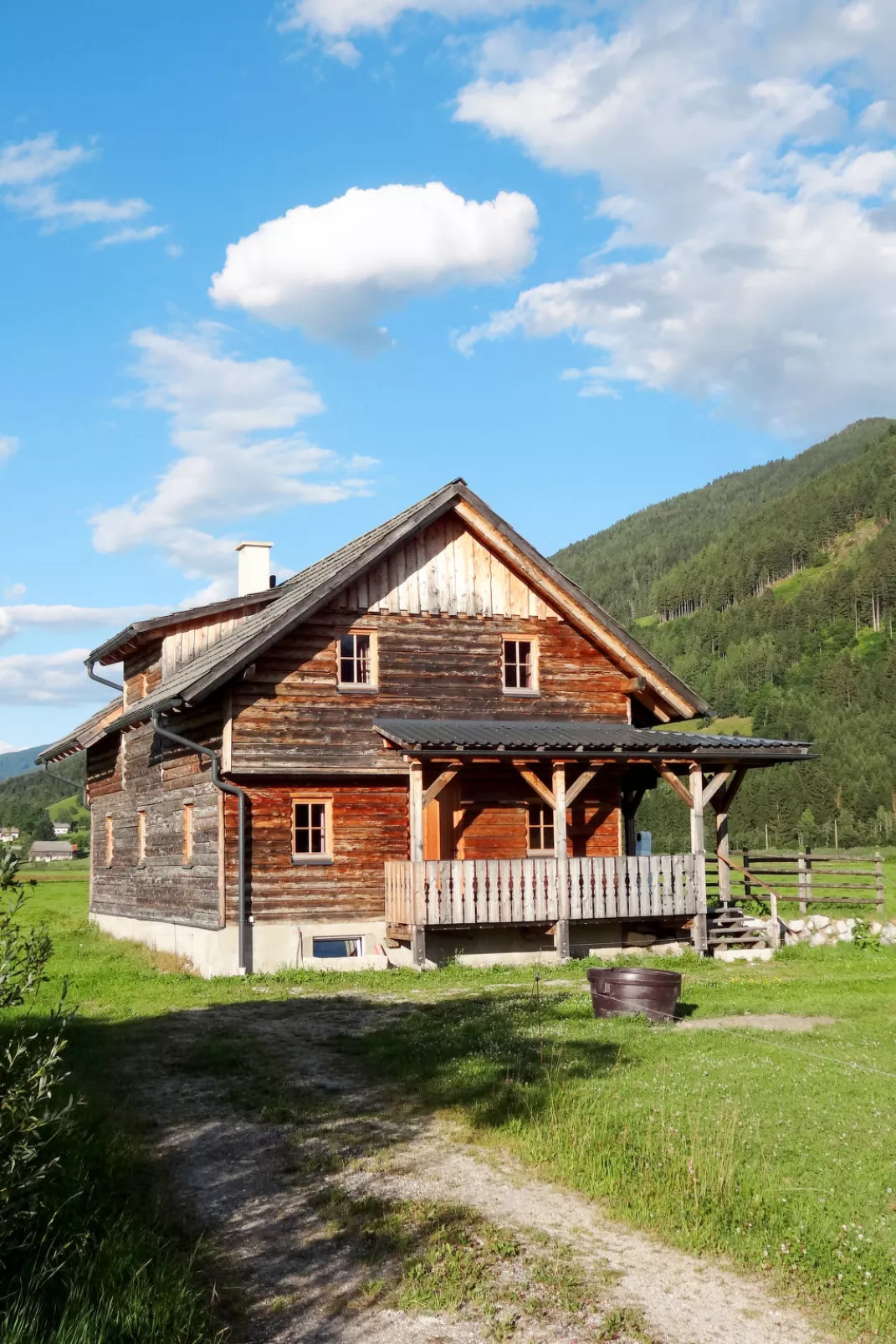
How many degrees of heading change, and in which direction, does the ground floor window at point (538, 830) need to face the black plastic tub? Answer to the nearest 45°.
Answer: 0° — it already faces it

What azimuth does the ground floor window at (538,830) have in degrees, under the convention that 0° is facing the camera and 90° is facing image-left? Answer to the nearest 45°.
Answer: approximately 0°
